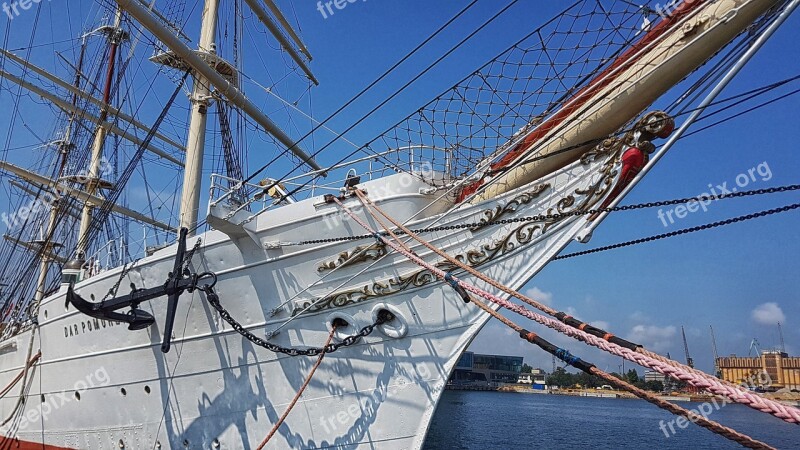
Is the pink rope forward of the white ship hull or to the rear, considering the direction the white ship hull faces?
forward

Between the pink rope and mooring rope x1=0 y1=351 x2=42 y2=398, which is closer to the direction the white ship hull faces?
the pink rope

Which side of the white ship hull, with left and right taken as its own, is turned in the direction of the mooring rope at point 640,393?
front

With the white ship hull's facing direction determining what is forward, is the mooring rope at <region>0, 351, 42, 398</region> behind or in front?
behind

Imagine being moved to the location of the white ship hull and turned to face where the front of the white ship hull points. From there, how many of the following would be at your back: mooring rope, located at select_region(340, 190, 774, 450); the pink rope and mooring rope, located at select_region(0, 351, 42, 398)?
1

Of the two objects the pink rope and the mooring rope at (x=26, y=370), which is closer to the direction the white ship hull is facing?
the pink rope
